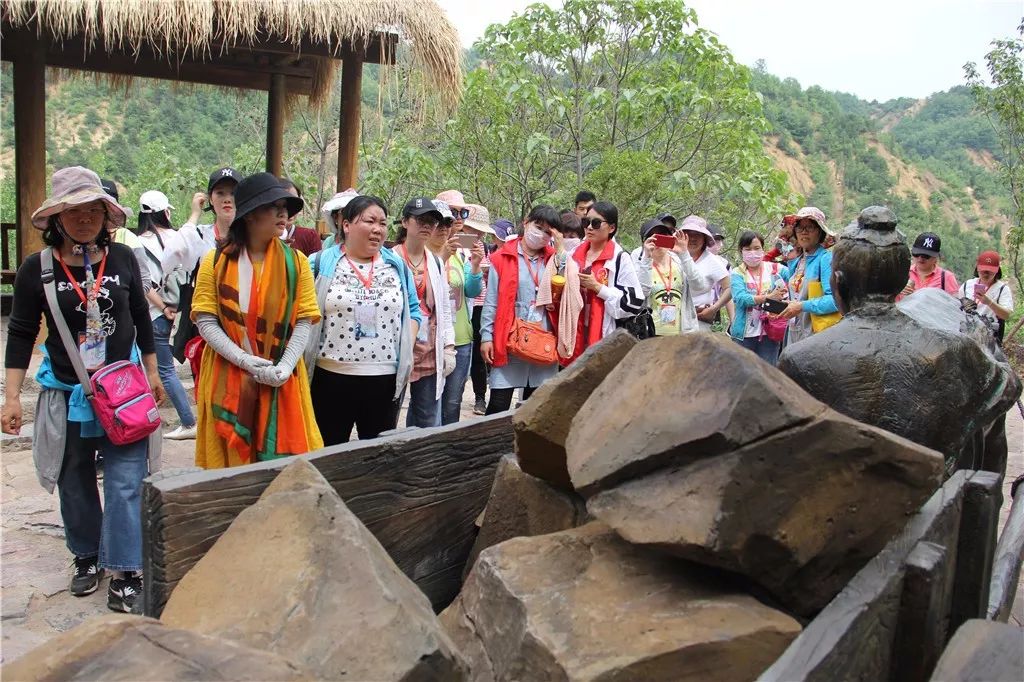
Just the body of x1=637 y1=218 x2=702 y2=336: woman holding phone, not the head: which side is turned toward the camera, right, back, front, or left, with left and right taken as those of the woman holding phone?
front

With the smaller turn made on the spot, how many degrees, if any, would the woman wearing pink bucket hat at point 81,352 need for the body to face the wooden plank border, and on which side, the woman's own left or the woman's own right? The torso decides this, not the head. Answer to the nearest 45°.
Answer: approximately 45° to the woman's own left

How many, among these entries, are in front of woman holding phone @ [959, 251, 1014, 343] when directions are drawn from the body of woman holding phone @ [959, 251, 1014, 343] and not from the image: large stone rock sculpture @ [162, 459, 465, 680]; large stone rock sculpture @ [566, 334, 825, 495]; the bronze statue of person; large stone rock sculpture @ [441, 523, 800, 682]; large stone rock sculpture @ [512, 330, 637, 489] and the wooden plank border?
6

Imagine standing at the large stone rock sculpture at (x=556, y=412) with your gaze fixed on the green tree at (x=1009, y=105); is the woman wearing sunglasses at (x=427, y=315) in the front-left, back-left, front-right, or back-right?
front-left

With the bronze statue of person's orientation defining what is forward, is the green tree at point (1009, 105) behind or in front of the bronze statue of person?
in front

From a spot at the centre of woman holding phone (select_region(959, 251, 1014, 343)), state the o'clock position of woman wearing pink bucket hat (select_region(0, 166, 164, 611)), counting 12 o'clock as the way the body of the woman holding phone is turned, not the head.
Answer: The woman wearing pink bucket hat is roughly at 1 o'clock from the woman holding phone.

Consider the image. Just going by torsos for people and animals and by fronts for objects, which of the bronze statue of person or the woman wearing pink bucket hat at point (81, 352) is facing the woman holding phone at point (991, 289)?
the bronze statue of person

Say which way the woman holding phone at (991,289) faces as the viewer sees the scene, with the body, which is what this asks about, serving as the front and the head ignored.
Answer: toward the camera

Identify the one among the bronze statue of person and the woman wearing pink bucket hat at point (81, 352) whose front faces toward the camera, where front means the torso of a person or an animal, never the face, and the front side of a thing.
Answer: the woman wearing pink bucket hat

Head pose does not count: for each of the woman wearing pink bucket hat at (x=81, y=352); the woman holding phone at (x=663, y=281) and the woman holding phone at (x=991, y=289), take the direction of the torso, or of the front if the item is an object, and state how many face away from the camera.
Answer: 0

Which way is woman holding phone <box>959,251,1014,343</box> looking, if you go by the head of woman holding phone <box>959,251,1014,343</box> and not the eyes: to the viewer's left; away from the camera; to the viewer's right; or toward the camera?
toward the camera

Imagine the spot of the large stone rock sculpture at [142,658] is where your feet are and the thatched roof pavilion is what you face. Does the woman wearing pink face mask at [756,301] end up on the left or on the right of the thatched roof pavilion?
right

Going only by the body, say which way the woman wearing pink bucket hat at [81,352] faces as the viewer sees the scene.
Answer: toward the camera

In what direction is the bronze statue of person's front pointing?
away from the camera

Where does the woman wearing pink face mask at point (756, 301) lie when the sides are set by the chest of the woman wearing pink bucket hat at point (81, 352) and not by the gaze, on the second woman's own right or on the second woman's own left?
on the second woman's own left

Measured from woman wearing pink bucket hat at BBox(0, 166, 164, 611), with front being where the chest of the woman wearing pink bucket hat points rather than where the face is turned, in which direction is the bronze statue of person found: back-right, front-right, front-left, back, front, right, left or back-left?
front-left

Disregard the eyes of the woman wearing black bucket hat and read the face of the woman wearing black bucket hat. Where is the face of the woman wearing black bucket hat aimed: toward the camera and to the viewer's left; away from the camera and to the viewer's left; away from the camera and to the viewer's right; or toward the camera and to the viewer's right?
toward the camera and to the viewer's right

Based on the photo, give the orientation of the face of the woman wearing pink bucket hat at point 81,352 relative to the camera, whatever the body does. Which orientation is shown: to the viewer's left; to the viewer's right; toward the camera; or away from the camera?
toward the camera

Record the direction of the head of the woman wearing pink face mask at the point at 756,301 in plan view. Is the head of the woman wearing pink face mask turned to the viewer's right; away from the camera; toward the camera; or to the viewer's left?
toward the camera

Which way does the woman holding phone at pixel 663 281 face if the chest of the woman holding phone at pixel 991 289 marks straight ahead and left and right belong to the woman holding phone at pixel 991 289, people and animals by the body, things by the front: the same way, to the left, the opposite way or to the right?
the same way
